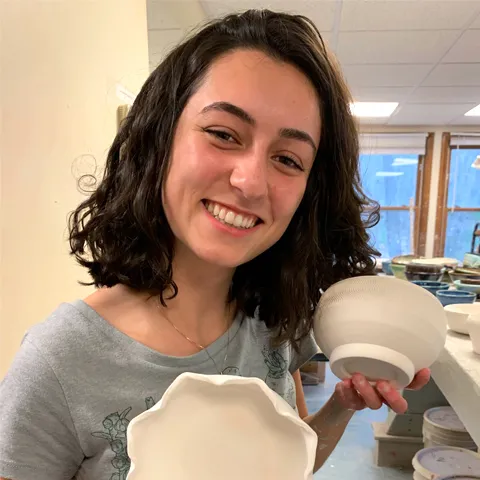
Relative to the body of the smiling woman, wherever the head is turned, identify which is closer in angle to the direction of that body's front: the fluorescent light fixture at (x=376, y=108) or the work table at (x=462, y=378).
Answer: the work table

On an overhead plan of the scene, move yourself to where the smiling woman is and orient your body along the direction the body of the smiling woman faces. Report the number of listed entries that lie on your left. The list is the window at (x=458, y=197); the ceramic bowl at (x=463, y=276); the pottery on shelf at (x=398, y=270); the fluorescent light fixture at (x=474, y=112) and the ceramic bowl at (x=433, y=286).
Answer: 5

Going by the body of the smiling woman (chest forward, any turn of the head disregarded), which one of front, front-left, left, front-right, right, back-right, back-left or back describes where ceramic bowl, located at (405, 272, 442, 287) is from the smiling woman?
left

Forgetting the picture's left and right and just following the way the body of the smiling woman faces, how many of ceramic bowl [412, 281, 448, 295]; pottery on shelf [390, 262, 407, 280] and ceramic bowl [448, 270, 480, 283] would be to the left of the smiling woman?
3

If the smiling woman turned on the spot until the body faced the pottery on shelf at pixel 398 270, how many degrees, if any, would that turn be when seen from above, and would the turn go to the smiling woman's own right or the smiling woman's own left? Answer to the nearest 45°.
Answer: approximately 90° to the smiling woman's own left

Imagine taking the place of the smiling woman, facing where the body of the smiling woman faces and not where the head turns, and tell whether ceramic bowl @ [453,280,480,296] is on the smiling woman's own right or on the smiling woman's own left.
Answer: on the smiling woman's own left

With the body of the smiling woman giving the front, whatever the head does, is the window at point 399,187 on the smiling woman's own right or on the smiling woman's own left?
on the smiling woman's own left

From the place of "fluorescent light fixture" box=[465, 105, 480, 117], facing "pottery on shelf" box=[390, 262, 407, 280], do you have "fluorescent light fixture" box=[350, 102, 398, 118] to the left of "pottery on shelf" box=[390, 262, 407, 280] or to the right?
right

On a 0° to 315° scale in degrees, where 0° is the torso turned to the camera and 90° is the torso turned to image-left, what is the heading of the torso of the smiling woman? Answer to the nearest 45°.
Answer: approximately 315°

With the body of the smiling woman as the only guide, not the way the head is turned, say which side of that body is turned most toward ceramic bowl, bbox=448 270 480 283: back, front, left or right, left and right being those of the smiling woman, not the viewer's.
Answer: left

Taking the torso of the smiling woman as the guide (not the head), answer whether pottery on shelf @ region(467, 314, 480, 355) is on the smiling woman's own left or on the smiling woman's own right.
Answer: on the smiling woman's own left

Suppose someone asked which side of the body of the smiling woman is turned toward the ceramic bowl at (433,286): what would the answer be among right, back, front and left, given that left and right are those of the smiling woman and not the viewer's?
left

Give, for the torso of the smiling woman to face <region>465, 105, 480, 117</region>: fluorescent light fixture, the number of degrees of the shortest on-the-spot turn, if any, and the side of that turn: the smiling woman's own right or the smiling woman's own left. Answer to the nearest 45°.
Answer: approximately 90° to the smiling woman's own left
